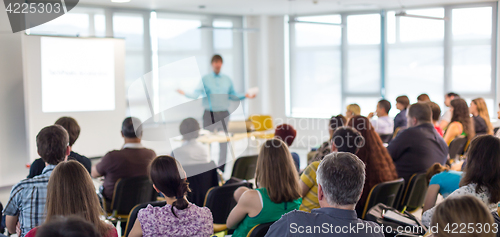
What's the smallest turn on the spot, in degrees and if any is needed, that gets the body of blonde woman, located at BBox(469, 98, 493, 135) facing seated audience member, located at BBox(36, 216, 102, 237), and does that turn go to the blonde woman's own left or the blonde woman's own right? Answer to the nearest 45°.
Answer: approximately 90° to the blonde woman's own left

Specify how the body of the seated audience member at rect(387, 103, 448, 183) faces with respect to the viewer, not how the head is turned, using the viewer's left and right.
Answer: facing away from the viewer and to the left of the viewer

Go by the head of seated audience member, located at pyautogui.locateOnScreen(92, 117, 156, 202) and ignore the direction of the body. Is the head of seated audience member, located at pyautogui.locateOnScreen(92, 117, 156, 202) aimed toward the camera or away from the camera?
away from the camera

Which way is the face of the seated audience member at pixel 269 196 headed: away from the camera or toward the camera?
away from the camera

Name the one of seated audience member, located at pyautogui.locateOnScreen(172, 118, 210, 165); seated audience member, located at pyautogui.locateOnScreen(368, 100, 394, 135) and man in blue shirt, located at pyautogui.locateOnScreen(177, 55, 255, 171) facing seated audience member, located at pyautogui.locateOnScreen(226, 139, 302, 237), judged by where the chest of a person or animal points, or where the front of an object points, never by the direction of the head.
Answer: the man in blue shirt

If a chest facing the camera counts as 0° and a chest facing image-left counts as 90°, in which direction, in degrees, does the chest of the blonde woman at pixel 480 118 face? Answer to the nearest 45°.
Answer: approximately 90°

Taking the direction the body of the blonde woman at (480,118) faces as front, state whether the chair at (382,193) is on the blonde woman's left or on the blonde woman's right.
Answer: on the blonde woman's left

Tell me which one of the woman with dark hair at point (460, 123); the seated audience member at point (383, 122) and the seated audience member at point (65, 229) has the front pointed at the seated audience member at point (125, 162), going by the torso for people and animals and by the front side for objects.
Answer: the seated audience member at point (65, 229)

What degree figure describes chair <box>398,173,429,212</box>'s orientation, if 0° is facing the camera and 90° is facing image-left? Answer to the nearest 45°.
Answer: approximately 135°

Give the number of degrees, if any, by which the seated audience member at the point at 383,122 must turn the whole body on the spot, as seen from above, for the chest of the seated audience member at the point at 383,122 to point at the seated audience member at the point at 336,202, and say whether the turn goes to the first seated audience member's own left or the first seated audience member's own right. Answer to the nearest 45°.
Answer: approximately 135° to the first seated audience member's own left

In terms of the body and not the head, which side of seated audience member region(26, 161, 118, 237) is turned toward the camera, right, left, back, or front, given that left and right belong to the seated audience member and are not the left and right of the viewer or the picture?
back

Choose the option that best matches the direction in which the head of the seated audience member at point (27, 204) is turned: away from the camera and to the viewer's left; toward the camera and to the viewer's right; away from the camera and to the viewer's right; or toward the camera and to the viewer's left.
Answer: away from the camera and to the viewer's right

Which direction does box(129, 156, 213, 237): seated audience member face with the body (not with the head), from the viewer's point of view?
away from the camera

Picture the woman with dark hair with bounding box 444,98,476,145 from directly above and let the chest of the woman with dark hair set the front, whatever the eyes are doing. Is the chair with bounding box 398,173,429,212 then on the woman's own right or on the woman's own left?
on the woman's own left
